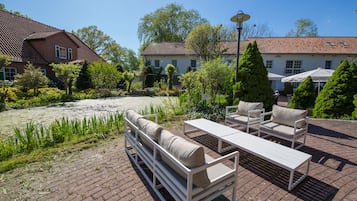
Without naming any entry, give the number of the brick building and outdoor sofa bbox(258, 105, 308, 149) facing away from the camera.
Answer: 0

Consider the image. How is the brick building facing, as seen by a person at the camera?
facing the viewer and to the right of the viewer

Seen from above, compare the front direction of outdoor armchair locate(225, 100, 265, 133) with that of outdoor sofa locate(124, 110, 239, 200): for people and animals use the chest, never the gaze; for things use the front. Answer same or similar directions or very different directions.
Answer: very different directions

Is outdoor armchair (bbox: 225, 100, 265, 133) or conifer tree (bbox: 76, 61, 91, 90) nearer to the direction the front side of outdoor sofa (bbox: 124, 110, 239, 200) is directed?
the outdoor armchair

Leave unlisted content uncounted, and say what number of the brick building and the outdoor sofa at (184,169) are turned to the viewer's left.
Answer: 0

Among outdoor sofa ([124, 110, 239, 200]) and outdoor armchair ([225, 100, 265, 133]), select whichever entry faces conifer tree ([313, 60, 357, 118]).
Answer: outdoor sofa ([124, 110, 239, 200])

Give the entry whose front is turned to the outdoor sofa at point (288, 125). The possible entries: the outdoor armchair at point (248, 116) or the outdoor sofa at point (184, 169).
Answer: the outdoor sofa at point (184, 169)

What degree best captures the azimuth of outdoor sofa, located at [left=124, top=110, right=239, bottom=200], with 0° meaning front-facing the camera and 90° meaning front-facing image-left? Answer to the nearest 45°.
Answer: approximately 225°

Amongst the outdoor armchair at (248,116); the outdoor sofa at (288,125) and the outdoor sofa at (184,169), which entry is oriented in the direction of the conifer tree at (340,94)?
the outdoor sofa at (184,169)

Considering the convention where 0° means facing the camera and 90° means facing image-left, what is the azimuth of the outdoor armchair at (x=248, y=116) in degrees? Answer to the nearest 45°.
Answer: approximately 45°

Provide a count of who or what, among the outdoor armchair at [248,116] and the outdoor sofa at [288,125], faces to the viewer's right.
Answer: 0

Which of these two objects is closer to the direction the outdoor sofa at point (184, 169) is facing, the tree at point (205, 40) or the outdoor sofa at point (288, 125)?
the outdoor sofa

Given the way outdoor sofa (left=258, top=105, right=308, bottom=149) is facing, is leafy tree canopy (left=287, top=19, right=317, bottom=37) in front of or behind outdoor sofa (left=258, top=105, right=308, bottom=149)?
behind

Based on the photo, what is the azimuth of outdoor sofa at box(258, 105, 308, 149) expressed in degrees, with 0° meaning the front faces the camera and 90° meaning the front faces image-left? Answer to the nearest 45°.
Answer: approximately 45°

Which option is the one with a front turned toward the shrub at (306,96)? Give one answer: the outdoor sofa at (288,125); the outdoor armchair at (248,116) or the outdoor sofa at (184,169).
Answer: the outdoor sofa at (184,169)

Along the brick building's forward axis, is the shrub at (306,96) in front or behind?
in front
